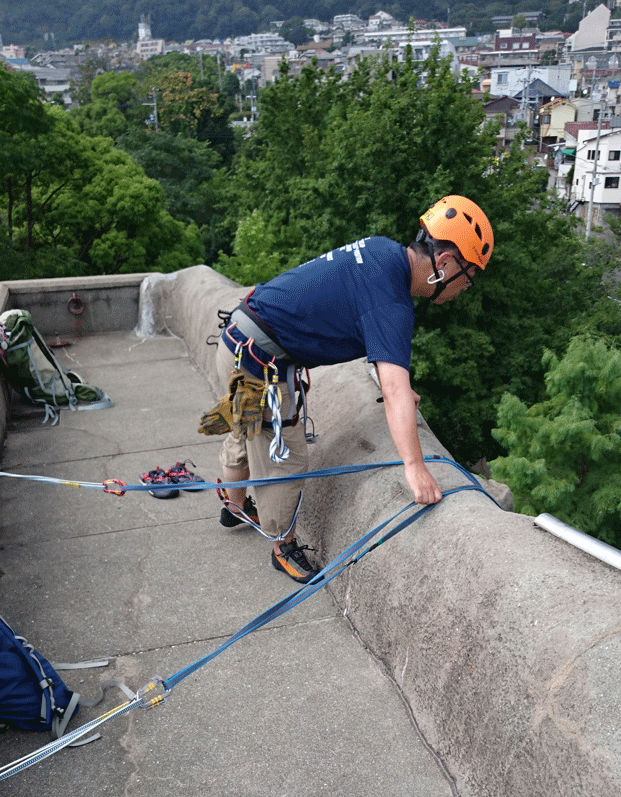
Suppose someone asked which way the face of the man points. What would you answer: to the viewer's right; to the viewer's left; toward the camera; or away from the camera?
to the viewer's right

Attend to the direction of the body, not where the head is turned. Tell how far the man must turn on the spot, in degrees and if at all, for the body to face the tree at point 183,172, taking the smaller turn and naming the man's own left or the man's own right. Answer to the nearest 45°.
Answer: approximately 90° to the man's own left

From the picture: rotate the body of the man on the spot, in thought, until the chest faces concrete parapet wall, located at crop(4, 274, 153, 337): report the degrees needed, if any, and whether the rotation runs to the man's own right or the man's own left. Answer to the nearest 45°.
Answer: approximately 135° to the man's own left

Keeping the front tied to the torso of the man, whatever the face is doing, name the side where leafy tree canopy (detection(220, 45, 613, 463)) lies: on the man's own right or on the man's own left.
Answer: on the man's own left

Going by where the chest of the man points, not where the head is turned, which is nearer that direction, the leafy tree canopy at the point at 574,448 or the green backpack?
the leafy tree canopy

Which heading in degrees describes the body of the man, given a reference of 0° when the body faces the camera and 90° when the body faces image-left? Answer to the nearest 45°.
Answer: approximately 270°

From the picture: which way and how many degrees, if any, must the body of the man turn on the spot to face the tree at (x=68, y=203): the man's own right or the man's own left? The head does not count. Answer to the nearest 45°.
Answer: approximately 90° to the man's own left
